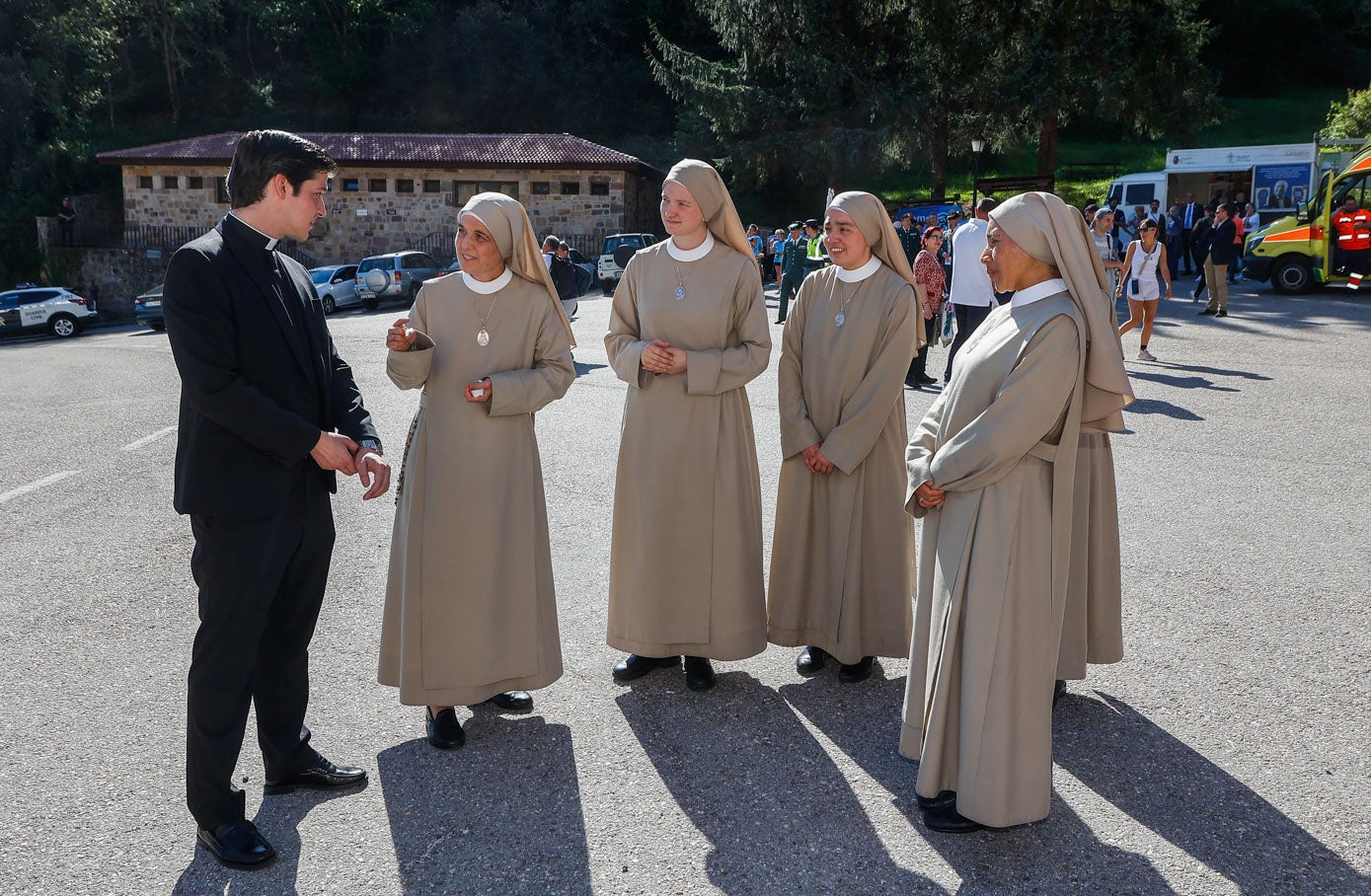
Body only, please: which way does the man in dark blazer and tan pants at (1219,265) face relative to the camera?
to the viewer's left

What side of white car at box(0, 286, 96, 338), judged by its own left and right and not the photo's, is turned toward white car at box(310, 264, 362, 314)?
back

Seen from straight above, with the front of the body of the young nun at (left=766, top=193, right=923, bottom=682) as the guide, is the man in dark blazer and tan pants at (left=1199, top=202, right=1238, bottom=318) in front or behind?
behind

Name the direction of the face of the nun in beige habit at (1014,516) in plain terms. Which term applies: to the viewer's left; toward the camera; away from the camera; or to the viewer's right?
to the viewer's left

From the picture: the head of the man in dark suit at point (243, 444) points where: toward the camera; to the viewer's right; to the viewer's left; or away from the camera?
to the viewer's right

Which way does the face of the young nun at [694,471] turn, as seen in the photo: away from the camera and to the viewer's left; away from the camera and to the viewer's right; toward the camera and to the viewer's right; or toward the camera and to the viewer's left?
toward the camera and to the viewer's left

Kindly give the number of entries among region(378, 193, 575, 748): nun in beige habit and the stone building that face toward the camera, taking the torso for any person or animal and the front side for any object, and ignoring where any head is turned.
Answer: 2

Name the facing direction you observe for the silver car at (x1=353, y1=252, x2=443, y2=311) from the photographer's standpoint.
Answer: facing away from the viewer and to the right of the viewer

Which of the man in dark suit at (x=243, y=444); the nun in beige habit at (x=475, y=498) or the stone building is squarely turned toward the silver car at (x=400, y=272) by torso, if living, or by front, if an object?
the stone building

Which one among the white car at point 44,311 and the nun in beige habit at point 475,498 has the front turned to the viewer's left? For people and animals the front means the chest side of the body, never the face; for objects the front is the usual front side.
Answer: the white car

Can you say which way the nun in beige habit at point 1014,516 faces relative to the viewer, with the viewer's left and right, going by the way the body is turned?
facing to the left of the viewer

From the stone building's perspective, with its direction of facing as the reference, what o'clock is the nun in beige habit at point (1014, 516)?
The nun in beige habit is roughly at 12 o'clock from the stone building.

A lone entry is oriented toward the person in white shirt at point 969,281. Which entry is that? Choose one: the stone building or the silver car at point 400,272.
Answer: the stone building

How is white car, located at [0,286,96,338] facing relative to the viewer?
to the viewer's left
